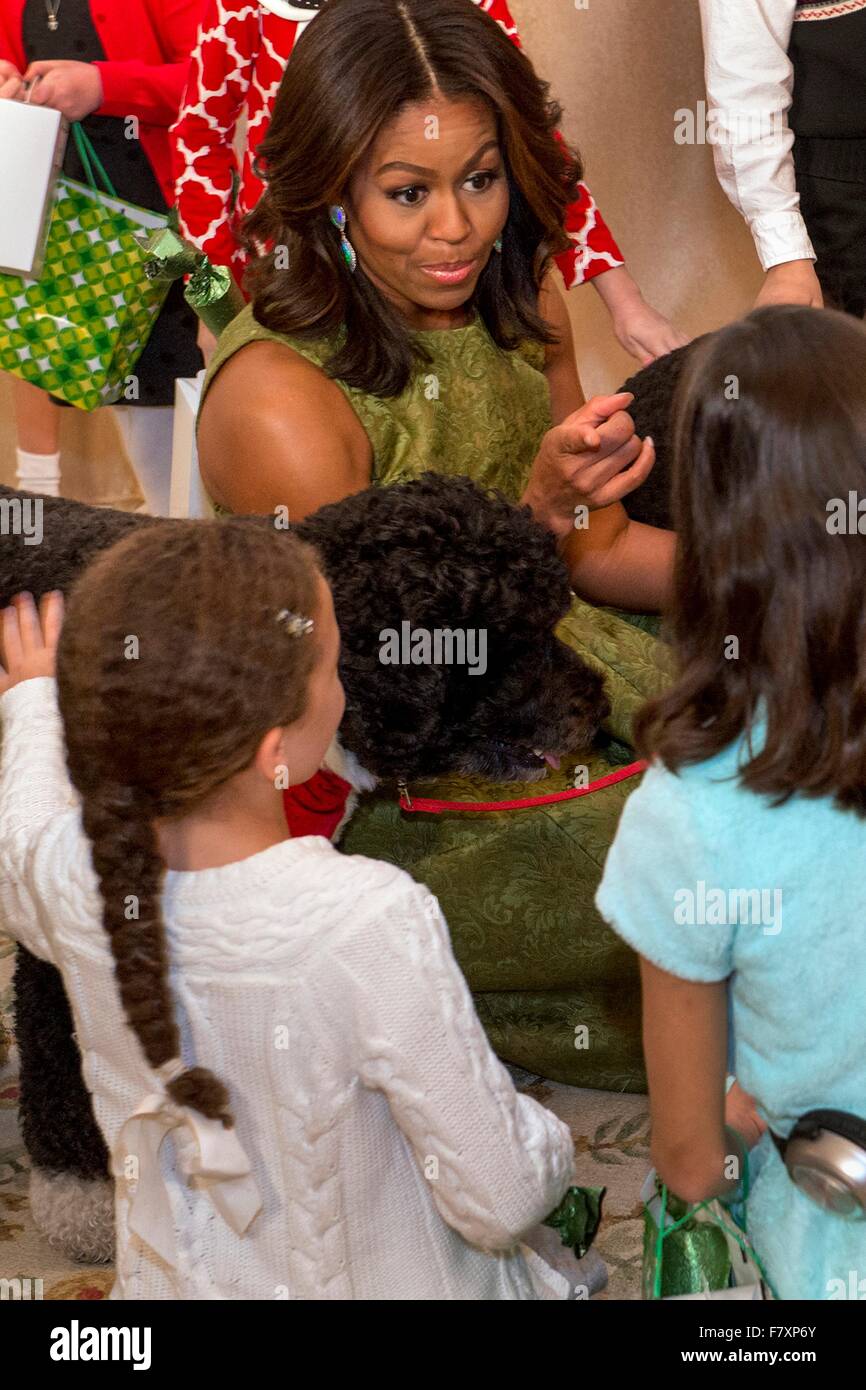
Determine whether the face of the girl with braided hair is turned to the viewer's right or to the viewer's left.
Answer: to the viewer's right

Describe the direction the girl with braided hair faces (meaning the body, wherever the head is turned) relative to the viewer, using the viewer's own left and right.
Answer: facing away from the viewer and to the right of the viewer

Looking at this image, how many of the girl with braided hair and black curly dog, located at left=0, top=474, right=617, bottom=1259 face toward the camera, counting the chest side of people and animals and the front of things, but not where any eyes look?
0

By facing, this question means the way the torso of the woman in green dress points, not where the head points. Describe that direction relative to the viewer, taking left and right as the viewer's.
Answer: facing the viewer and to the right of the viewer

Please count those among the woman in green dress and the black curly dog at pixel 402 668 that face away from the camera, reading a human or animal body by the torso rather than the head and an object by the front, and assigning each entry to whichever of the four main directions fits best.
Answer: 0

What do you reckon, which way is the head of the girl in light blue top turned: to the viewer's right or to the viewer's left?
to the viewer's left

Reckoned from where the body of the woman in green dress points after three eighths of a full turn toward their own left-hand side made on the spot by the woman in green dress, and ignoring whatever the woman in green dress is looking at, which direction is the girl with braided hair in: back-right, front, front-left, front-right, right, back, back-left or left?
back

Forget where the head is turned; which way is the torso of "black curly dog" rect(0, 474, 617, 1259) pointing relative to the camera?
to the viewer's right

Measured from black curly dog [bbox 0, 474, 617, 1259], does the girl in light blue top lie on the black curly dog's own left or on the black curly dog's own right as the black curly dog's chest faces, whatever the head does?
on the black curly dog's own right
